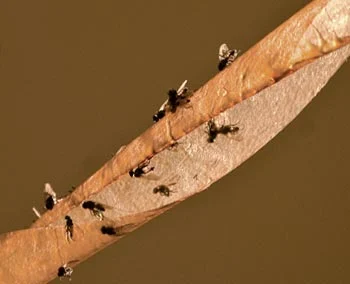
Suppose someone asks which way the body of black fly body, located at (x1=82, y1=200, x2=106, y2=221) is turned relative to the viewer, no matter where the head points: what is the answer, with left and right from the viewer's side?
facing to the left of the viewer

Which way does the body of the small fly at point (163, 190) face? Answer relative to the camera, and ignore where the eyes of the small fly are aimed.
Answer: to the viewer's left

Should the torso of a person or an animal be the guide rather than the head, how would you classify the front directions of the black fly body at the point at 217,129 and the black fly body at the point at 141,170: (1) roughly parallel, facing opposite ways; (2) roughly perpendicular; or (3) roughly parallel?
roughly parallel

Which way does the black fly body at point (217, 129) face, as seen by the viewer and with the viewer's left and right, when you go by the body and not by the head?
facing to the left of the viewer

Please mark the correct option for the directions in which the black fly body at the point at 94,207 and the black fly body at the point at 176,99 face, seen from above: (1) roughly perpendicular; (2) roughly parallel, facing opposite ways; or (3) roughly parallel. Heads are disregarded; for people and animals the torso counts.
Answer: roughly parallel

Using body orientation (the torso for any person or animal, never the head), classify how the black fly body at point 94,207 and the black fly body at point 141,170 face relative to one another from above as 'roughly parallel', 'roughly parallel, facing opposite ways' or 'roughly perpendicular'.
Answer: roughly parallel

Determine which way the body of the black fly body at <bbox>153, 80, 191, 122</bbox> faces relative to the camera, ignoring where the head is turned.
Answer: to the viewer's left
